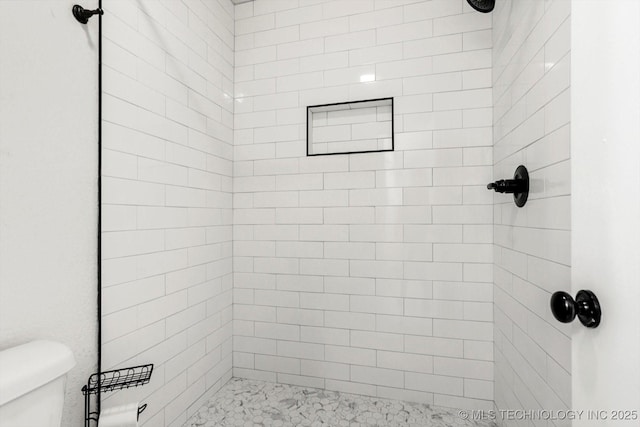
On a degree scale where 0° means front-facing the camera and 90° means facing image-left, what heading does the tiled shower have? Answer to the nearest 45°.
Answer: approximately 0°
